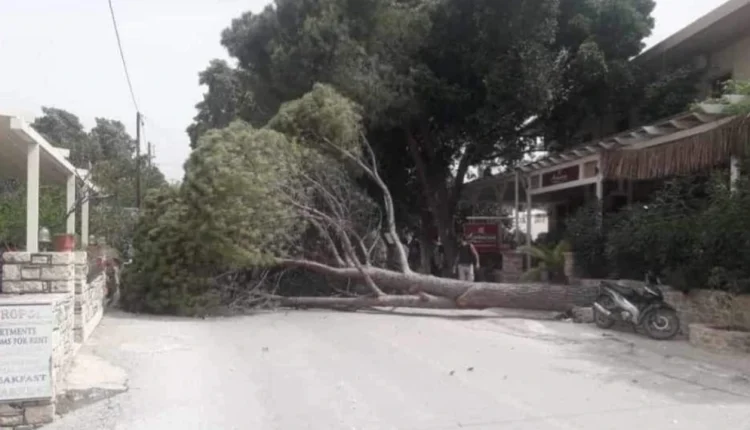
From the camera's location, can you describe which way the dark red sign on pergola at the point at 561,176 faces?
facing the viewer and to the left of the viewer

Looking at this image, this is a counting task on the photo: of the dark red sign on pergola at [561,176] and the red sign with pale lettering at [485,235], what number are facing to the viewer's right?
0

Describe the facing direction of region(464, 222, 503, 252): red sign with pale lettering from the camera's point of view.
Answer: facing the viewer

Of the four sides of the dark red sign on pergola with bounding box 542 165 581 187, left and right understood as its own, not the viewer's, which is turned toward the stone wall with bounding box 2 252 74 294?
front

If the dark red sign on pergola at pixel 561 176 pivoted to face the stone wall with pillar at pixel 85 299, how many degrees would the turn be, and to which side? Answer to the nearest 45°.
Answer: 0° — it already faces it

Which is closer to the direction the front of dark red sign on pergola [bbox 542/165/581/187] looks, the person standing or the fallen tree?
the fallen tree

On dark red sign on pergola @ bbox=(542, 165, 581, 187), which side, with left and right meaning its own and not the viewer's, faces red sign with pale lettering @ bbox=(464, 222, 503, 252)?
right

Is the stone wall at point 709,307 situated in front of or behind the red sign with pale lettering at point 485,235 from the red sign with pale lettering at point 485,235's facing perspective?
in front
